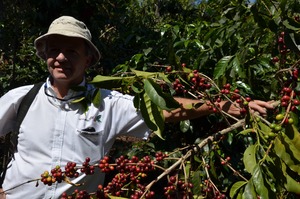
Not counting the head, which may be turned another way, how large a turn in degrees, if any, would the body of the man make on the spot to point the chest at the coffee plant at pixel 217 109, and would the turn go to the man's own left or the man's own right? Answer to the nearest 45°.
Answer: approximately 45° to the man's own left

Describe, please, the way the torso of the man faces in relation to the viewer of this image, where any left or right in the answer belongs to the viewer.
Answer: facing the viewer

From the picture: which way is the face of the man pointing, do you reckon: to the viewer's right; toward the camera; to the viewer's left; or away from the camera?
toward the camera
